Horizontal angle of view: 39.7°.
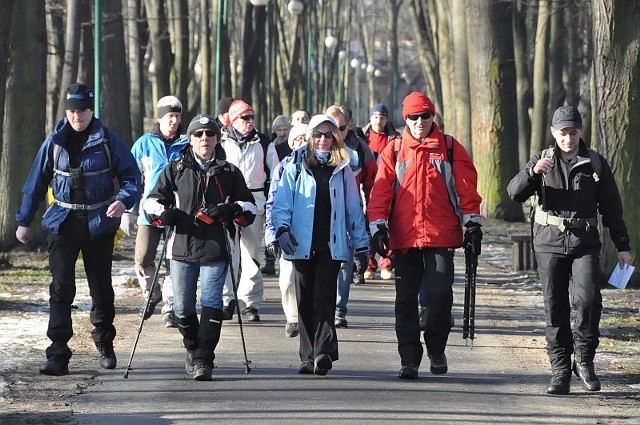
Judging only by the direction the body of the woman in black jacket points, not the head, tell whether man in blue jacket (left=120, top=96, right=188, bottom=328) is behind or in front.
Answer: behind

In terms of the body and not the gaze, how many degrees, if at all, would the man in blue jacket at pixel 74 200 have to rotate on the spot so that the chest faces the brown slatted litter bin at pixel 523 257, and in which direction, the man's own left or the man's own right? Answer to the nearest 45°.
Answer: approximately 135° to the man's own left

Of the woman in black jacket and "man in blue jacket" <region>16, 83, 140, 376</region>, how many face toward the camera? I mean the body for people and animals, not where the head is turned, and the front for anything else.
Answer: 2

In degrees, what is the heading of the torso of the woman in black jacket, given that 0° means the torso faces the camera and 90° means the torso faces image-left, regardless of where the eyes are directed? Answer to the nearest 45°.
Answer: approximately 0°

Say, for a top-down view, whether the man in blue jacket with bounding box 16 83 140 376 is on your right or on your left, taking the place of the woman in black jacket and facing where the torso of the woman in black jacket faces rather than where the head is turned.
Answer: on your right

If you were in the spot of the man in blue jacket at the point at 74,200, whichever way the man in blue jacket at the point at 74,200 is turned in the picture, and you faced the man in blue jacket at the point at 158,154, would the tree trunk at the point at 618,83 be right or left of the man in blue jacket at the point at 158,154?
right

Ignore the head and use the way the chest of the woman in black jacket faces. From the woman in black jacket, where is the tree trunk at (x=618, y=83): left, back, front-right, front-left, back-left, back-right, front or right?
back-left

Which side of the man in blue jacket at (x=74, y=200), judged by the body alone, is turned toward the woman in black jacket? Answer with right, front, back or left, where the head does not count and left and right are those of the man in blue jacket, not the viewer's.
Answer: left
